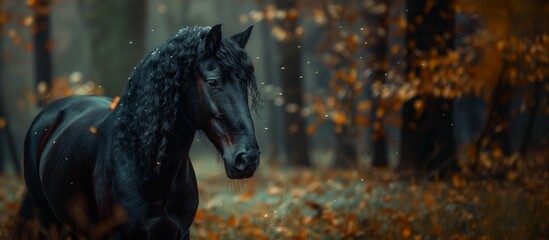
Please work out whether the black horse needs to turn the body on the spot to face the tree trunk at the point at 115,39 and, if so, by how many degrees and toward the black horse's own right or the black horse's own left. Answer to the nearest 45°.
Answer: approximately 135° to the black horse's own left

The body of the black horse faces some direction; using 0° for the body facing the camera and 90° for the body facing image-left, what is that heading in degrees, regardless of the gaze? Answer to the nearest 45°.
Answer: approximately 315°

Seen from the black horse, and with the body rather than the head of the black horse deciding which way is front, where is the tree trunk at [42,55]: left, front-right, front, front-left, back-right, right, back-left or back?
back-left

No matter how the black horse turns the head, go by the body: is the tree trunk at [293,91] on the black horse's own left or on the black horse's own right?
on the black horse's own left

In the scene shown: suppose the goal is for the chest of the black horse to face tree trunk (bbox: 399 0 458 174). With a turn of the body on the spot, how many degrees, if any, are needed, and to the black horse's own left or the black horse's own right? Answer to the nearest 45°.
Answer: approximately 90° to the black horse's own left

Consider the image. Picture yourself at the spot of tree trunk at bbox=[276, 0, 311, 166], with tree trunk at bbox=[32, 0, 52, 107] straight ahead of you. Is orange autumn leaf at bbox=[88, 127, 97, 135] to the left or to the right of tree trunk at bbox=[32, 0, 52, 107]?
left

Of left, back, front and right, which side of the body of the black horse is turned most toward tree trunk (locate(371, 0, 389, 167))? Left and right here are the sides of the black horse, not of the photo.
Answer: left
